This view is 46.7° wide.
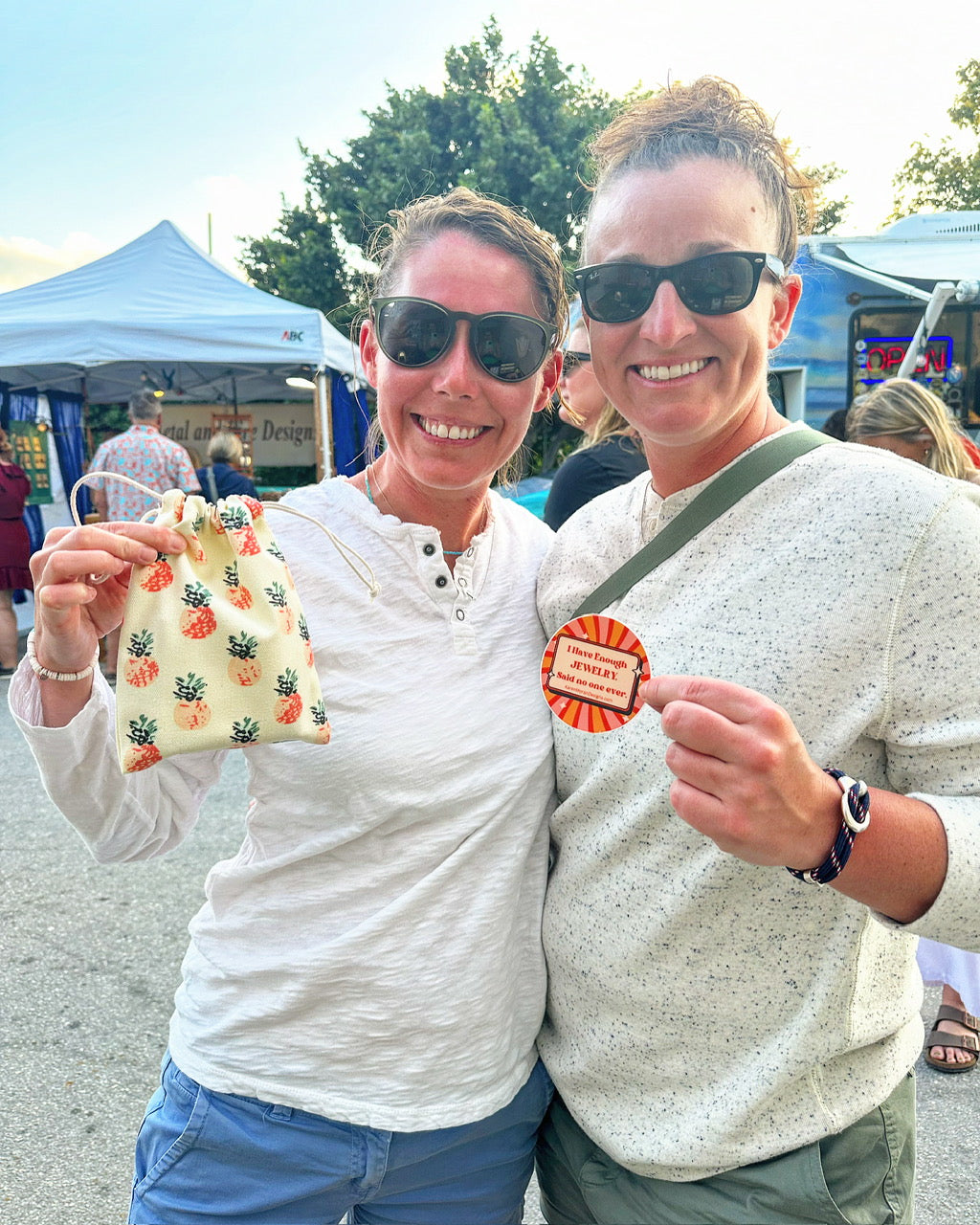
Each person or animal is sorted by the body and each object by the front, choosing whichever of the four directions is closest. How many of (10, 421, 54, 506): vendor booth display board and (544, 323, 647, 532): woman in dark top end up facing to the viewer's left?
1

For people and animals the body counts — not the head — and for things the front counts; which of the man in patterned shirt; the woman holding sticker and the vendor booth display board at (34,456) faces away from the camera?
the man in patterned shirt

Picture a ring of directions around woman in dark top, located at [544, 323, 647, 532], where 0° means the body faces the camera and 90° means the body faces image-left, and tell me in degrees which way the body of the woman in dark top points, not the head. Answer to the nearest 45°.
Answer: approximately 90°

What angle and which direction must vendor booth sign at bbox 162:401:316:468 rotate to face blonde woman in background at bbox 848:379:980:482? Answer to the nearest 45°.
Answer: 0° — it already faces them

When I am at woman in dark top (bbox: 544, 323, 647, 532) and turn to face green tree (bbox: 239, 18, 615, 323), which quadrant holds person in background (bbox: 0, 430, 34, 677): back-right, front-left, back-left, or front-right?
front-left

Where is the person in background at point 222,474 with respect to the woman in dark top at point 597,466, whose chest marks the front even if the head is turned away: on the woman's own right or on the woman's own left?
on the woman's own right

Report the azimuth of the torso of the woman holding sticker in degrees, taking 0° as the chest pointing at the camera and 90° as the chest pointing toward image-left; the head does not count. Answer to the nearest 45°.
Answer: approximately 45°

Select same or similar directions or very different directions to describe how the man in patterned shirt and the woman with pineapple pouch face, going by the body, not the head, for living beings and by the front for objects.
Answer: very different directions

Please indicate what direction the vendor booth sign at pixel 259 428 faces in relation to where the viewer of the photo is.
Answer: facing the viewer

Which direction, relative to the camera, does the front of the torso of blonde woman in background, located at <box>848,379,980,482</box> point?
to the viewer's left

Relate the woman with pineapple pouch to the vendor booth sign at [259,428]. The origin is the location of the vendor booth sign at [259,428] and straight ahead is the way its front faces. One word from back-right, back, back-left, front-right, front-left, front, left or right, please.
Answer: front

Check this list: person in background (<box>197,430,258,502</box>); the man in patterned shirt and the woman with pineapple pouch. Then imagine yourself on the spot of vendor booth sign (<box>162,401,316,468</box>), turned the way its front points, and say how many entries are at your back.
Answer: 0

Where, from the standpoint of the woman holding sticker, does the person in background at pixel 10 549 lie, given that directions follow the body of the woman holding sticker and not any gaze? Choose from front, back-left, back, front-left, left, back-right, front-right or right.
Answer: right

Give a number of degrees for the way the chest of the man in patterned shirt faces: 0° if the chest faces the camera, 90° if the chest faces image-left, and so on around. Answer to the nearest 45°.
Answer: approximately 180°

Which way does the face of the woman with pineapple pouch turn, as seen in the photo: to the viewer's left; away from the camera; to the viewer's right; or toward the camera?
toward the camera

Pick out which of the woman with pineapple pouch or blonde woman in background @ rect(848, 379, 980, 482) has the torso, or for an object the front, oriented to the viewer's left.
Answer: the blonde woman in background

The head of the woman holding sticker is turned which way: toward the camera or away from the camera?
toward the camera

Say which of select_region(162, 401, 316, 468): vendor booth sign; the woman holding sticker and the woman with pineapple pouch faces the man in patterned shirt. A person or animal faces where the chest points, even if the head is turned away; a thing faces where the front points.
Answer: the vendor booth sign
